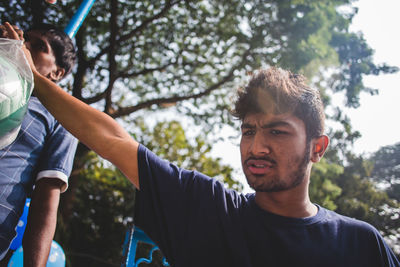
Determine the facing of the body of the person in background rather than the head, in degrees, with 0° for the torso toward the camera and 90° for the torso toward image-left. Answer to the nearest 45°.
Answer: approximately 45°

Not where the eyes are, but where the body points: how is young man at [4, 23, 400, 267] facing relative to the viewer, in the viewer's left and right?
facing the viewer and to the left of the viewer

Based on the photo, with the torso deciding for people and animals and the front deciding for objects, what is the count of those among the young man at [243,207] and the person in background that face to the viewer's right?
0
